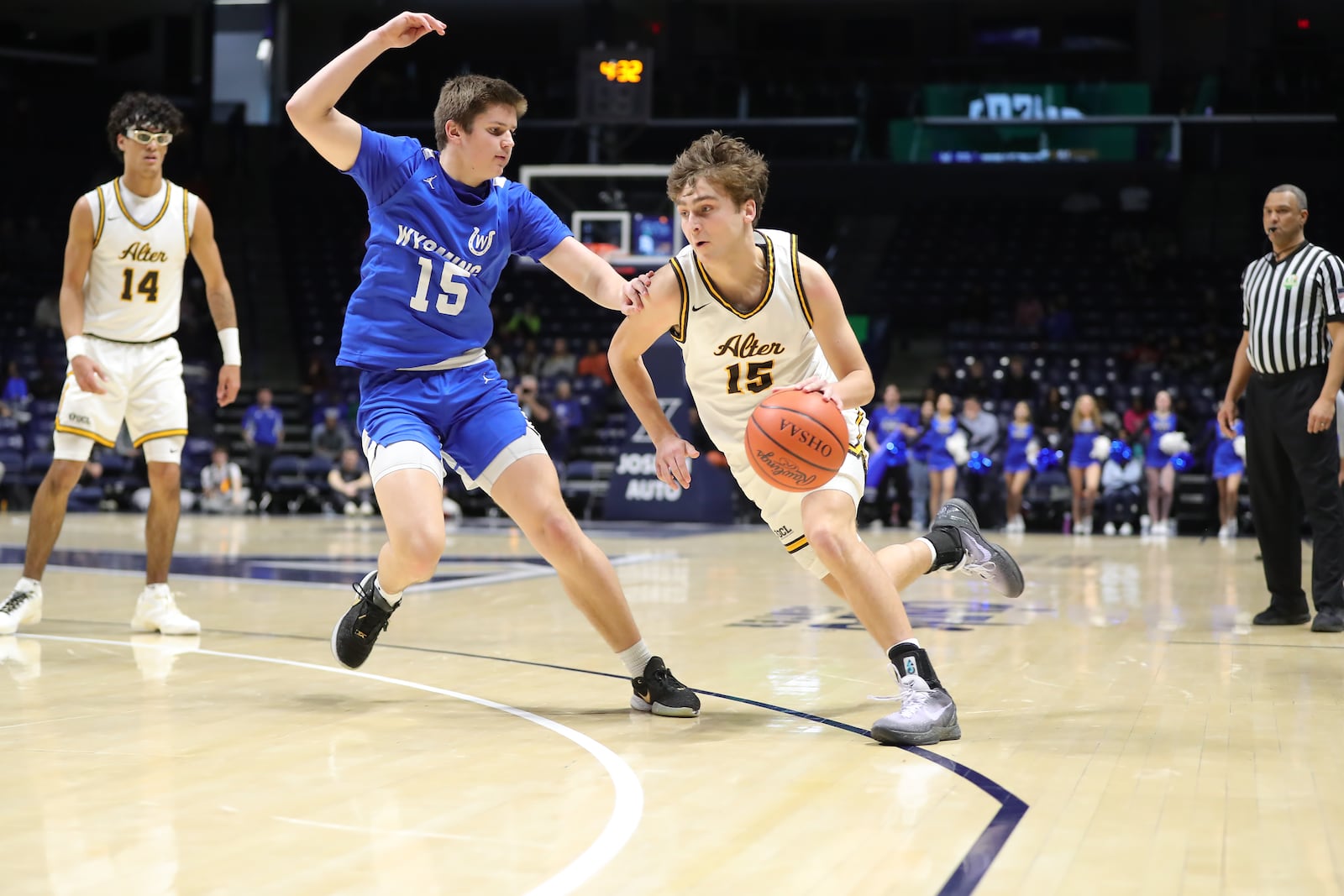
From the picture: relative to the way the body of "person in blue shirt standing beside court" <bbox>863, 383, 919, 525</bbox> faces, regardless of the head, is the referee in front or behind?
in front

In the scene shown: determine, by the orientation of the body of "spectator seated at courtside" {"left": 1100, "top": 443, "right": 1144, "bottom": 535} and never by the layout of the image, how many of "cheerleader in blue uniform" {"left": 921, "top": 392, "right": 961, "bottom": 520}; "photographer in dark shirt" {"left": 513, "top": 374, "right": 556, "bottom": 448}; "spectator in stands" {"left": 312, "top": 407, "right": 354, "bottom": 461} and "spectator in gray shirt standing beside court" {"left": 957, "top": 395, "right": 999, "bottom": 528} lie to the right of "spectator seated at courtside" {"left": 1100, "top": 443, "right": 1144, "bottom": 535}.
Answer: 4

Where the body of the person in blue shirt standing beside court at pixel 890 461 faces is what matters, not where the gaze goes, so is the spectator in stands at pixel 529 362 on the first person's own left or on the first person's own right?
on the first person's own right

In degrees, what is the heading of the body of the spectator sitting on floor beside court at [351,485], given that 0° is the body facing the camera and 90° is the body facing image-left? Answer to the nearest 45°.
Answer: approximately 0°

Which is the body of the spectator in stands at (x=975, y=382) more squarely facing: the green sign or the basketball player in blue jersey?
the basketball player in blue jersey

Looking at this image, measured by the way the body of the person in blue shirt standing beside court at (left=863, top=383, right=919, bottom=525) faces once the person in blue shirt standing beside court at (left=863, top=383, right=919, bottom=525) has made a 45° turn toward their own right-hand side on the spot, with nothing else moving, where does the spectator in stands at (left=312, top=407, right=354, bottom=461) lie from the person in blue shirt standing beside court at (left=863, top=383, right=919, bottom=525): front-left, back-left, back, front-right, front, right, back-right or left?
front-right
